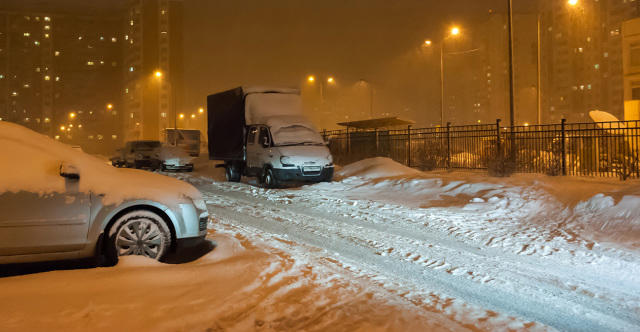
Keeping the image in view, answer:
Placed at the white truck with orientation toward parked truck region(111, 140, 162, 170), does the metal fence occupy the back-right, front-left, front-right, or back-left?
back-right

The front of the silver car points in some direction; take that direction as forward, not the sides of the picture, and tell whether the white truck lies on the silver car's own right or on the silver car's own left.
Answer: on the silver car's own left

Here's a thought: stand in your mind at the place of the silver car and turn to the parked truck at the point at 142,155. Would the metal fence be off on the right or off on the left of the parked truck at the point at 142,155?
right

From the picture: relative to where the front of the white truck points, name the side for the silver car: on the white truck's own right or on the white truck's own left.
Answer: on the white truck's own right

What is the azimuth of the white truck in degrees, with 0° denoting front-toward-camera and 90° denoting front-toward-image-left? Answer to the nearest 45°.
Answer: approximately 315°

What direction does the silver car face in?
to the viewer's right
